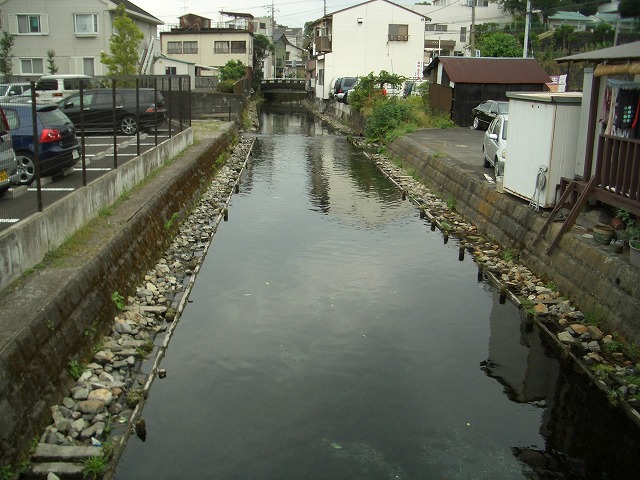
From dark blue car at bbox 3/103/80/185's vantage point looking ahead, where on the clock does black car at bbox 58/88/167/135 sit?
black car at bbox 58/88/167/135 is roughly at 2 o'clock from dark blue car at bbox 3/103/80/185.

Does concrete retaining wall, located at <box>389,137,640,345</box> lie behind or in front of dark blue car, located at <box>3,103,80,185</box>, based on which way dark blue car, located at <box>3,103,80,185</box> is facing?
behind

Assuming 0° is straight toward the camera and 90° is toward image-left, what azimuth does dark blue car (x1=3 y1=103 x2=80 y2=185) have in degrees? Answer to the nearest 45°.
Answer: approximately 135°

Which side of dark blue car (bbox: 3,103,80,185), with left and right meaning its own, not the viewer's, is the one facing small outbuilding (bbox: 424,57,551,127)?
right

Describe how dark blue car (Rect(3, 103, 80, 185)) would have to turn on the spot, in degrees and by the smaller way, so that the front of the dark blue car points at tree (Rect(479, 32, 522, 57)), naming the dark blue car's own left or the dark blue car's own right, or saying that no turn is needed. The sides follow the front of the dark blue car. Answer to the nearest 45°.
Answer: approximately 90° to the dark blue car's own right

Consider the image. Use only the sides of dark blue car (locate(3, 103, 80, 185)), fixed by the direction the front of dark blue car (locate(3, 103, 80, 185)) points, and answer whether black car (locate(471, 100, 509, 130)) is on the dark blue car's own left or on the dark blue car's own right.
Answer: on the dark blue car's own right

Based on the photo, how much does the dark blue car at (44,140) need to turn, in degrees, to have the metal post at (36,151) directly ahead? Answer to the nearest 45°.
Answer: approximately 135° to its left

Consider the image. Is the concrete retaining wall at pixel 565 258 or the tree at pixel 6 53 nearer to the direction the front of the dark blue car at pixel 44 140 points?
the tree

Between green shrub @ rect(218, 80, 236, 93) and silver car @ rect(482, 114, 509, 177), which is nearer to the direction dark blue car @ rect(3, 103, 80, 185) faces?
the green shrub

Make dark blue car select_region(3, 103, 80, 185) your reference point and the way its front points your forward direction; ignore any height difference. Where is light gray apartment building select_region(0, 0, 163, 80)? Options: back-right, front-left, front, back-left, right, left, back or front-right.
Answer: front-right

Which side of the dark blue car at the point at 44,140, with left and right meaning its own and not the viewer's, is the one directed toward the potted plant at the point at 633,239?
back

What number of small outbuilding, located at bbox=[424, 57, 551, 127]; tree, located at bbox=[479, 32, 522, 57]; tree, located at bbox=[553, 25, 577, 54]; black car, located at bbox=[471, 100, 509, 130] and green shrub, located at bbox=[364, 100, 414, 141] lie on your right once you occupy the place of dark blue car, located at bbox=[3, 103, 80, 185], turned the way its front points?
5
